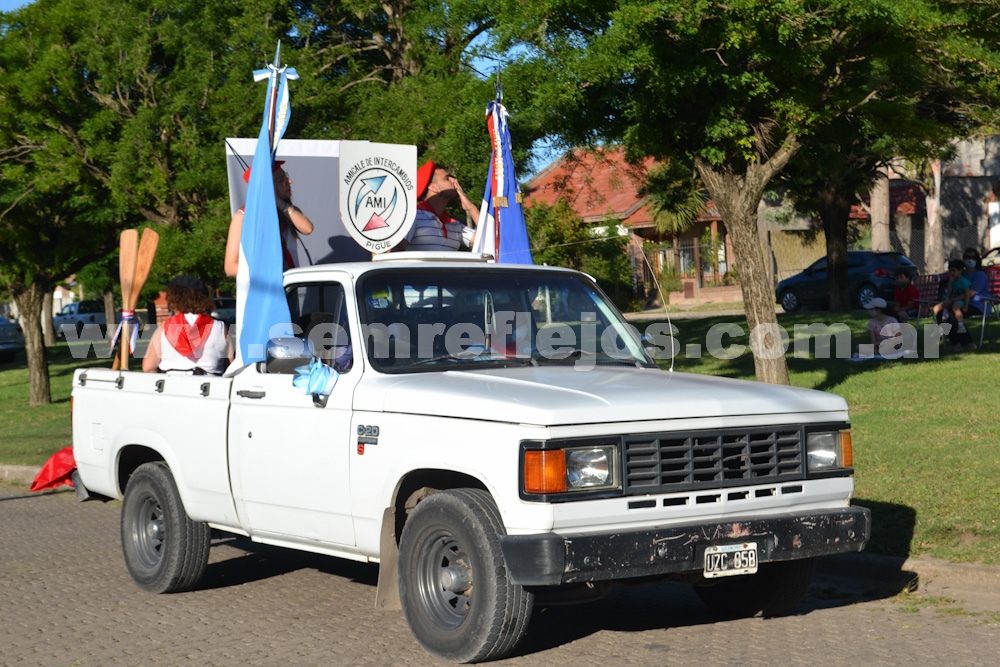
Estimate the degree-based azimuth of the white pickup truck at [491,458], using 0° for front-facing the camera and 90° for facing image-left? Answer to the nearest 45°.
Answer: approximately 315°

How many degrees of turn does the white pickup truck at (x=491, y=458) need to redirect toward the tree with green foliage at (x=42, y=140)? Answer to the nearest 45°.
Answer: approximately 180°

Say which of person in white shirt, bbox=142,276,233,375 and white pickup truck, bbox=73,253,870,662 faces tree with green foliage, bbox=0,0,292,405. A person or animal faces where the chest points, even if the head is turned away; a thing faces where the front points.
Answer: the person in white shirt

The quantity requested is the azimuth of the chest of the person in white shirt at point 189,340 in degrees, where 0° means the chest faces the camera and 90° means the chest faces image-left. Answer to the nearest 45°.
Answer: approximately 180°

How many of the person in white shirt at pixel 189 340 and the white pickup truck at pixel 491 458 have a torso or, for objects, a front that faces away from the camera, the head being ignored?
1

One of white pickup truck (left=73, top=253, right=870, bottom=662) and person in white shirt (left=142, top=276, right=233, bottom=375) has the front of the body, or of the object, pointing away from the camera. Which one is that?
the person in white shirt

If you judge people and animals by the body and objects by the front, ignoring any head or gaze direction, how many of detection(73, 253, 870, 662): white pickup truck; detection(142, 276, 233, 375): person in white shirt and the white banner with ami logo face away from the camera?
1

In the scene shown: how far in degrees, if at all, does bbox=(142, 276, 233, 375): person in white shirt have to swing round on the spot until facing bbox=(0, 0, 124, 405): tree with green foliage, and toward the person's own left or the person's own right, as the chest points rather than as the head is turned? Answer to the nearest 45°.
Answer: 0° — they already face it

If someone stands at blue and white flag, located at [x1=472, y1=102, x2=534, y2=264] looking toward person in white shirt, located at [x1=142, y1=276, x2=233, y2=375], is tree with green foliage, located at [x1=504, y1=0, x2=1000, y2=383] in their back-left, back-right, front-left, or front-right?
back-right

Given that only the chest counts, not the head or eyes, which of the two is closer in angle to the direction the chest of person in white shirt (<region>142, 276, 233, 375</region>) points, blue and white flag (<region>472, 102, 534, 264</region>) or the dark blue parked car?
the dark blue parked car

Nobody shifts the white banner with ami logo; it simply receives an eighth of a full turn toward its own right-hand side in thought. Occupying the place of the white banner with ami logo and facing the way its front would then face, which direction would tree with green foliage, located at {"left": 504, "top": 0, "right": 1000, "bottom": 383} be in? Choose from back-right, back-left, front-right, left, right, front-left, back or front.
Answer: back-left

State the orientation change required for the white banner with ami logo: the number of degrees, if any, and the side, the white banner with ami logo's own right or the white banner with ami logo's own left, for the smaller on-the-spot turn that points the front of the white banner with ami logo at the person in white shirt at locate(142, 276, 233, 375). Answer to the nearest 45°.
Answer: approximately 135° to the white banner with ami logo's own right
